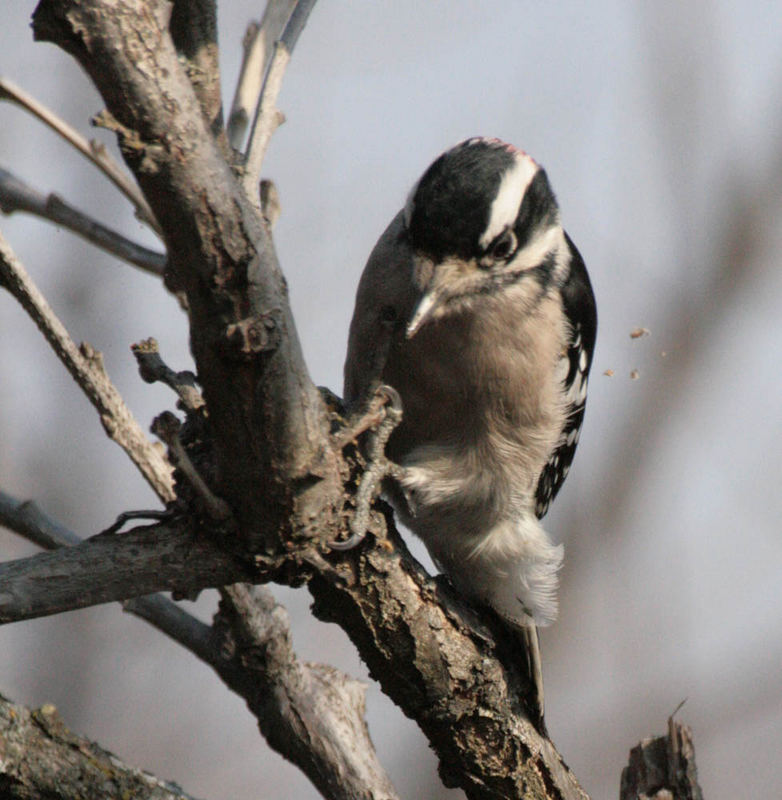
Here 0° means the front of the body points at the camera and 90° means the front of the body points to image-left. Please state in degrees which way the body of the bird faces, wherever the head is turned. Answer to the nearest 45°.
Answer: approximately 45°

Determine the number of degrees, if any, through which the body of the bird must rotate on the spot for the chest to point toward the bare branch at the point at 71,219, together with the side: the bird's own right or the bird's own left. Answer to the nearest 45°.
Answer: approximately 45° to the bird's own right

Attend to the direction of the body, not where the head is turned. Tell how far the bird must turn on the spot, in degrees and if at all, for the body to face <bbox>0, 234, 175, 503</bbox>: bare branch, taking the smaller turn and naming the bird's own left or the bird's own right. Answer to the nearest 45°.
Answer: approximately 90° to the bird's own right

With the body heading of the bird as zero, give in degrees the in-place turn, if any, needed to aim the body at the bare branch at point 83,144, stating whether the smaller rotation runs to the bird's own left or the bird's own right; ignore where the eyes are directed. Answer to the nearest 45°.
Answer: approximately 45° to the bird's own right

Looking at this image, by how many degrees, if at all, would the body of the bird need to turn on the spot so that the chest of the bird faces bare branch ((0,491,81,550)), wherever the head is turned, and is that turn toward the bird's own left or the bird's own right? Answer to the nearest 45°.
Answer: approximately 90° to the bird's own right
